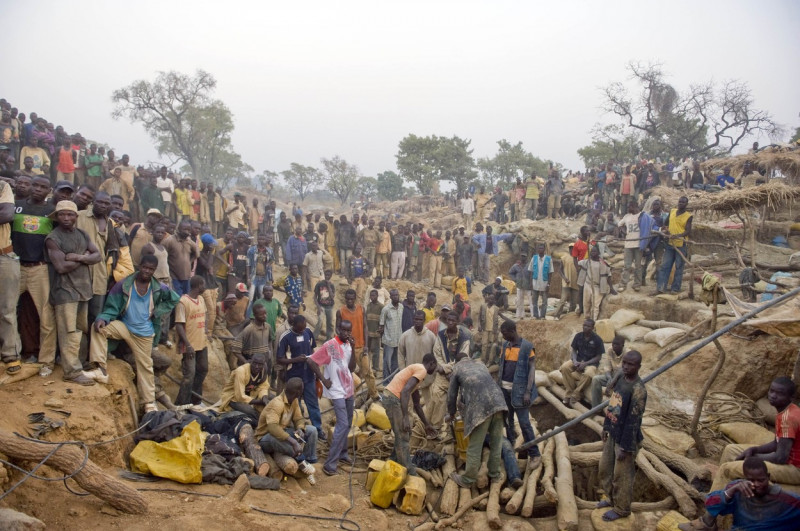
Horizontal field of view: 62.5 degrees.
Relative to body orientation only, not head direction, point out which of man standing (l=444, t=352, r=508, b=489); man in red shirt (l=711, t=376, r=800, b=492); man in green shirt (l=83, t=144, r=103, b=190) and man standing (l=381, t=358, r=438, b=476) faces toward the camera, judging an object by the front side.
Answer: the man in green shirt

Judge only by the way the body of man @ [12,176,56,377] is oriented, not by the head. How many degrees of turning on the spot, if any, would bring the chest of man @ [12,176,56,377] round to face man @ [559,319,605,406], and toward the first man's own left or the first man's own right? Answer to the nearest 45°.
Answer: approximately 90° to the first man's own left

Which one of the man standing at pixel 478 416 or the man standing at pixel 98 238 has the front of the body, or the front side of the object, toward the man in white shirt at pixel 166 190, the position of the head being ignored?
the man standing at pixel 478 416

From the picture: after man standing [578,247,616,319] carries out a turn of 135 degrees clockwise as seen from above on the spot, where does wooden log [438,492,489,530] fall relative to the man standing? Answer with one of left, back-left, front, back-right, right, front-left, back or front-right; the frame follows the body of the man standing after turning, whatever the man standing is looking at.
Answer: back-left

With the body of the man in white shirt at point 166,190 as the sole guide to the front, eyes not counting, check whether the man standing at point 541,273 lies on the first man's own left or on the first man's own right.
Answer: on the first man's own left

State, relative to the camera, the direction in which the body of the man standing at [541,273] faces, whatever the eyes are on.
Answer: toward the camera

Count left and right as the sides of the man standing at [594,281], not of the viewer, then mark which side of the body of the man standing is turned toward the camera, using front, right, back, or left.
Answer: front

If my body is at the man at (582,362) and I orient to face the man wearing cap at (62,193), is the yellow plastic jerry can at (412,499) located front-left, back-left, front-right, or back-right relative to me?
front-left

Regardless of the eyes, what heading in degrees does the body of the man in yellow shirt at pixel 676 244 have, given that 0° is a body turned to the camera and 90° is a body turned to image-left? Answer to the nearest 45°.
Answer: approximately 45°

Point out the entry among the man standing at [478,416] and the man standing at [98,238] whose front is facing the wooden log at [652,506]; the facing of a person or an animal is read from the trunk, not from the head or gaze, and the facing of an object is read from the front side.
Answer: the man standing at [98,238]

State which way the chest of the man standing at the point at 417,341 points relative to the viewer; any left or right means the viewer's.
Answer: facing the viewer

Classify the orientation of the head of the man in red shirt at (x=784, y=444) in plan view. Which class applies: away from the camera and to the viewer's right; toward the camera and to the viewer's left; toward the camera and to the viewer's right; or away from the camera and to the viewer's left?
toward the camera and to the viewer's left

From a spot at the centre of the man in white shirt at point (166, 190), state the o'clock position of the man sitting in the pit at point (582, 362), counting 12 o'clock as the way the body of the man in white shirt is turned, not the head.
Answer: The man sitting in the pit is roughly at 11 o'clock from the man in white shirt.

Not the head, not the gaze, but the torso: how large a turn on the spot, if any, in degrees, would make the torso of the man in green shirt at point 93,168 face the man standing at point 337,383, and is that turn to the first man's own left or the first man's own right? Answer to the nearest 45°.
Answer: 0° — they already face them

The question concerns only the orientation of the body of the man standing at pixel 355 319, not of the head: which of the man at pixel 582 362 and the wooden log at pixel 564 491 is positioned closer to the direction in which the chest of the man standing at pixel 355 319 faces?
the wooden log

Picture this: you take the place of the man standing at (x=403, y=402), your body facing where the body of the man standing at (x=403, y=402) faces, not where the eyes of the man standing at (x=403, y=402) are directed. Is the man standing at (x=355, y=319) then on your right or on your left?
on your left

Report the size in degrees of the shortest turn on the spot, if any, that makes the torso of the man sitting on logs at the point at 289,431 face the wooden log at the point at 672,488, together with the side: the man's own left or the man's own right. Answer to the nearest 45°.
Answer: approximately 45° to the man's own left

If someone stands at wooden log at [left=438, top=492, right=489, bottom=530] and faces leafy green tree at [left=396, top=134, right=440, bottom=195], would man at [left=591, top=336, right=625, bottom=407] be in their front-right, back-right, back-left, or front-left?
front-right

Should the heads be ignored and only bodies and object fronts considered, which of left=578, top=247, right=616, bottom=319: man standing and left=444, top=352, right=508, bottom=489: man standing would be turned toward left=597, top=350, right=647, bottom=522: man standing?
left=578, top=247, right=616, bottom=319: man standing
